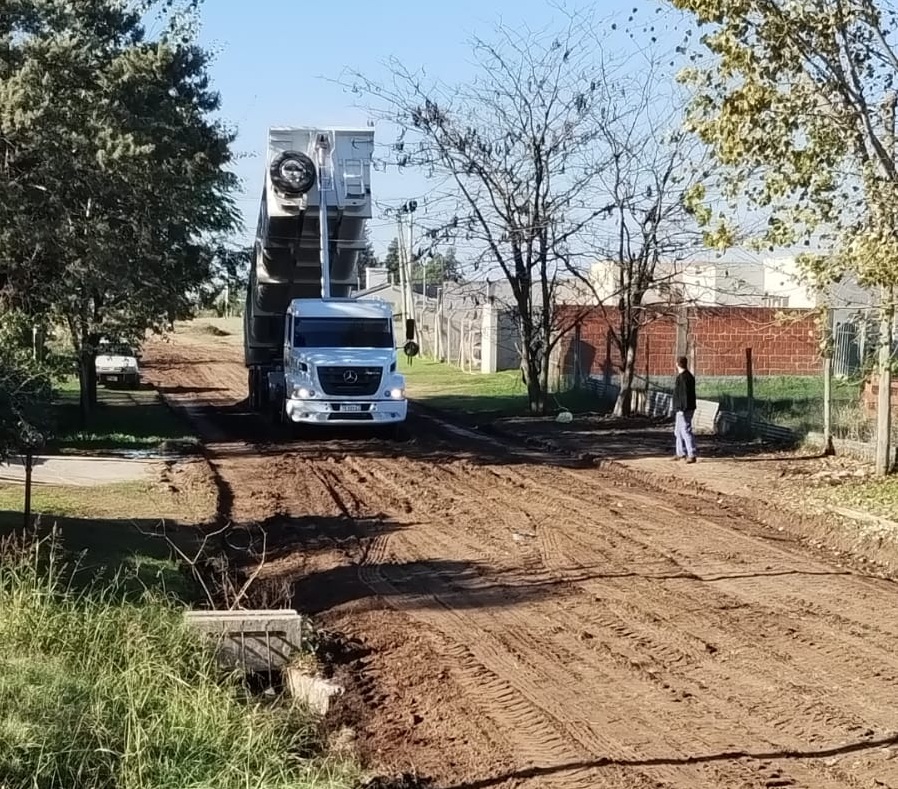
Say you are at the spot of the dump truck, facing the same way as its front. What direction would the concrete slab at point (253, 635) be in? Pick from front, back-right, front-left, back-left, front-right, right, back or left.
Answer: front

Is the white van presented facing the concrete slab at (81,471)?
yes

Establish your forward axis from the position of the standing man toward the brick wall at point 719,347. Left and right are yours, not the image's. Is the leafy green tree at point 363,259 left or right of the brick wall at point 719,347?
left

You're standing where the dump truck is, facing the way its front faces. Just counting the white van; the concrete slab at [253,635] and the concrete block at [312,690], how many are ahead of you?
2

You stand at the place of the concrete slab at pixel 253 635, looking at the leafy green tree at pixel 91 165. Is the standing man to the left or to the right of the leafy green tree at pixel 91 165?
right

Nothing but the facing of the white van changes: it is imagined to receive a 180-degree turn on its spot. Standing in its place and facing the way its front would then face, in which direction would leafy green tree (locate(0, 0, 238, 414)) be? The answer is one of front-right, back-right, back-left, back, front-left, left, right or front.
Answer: back

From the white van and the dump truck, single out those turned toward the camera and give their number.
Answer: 2

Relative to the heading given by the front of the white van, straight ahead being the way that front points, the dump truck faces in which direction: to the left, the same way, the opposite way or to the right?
the same way

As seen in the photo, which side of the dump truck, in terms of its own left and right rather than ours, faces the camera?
front

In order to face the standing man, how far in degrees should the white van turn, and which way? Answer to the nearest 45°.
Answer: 0° — it already faces them

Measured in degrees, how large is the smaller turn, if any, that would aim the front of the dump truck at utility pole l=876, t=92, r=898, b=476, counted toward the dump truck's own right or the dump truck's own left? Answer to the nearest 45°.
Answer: approximately 45° to the dump truck's own left

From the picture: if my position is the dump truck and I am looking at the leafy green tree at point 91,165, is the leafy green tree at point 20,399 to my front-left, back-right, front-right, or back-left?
front-left
